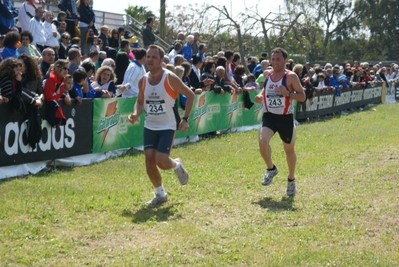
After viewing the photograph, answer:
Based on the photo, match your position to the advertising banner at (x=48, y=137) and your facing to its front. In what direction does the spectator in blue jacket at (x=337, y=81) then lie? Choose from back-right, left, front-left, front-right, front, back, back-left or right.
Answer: left

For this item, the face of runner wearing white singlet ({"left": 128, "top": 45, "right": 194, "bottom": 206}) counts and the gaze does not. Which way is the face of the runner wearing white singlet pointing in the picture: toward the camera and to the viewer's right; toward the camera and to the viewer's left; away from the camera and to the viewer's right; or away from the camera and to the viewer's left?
toward the camera and to the viewer's left

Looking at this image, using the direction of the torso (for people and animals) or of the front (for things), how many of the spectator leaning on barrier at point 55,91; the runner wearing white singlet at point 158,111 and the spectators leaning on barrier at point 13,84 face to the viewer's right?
2

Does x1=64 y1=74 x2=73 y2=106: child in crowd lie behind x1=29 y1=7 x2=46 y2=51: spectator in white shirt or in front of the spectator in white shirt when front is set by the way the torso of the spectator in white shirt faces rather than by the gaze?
in front

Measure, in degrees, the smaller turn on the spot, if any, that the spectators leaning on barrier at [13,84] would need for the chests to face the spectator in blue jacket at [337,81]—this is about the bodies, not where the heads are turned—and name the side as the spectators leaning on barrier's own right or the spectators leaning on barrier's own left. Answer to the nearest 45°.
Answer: approximately 45° to the spectators leaning on barrier's own left

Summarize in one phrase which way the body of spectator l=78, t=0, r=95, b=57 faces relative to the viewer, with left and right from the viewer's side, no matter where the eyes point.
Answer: facing the viewer and to the right of the viewer

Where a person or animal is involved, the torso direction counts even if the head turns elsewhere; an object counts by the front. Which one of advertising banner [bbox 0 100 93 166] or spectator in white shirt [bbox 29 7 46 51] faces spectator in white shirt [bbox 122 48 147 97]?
spectator in white shirt [bbox 29 7 46 51]

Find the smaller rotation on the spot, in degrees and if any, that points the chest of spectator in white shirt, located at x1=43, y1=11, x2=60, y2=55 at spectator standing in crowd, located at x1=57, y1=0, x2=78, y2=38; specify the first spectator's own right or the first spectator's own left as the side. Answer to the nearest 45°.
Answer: approximately 135° to the first spectator's own left

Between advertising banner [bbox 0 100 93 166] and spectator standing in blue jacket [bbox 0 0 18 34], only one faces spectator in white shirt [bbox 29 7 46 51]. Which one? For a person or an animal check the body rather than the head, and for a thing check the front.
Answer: the spectator standing in blue jacket

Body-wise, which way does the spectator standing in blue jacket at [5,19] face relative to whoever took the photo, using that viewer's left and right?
facing to the right of the viewer

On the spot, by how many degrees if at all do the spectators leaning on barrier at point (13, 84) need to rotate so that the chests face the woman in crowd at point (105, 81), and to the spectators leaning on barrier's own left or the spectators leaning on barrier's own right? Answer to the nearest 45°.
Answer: approximately 45° to the spectators leaning on barrier's own left
